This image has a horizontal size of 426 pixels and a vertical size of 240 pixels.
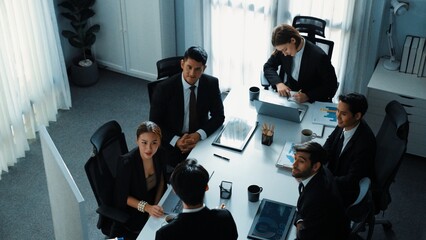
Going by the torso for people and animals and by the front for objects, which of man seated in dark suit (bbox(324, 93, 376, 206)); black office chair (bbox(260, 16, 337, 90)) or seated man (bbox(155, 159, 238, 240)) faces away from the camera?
the seated man

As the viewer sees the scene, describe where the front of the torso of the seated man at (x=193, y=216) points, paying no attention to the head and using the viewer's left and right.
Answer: facing away from the viewer

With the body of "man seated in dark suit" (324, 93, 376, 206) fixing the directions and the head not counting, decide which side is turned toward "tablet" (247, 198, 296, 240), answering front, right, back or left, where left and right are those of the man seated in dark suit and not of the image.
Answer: front

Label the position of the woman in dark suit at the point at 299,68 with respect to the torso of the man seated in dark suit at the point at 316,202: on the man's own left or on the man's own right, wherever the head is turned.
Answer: on the man's own right

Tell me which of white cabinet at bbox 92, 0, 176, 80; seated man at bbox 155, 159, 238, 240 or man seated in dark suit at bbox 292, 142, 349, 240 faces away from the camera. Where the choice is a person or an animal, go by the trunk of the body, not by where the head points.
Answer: the seated man

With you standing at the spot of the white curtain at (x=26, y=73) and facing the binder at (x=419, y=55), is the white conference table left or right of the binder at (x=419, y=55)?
right

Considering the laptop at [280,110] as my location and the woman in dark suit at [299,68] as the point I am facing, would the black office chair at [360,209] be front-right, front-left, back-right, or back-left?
back-right

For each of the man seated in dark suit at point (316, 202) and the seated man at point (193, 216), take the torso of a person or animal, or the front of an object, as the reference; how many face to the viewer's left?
1

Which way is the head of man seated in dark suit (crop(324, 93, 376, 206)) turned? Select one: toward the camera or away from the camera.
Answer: toward the camera

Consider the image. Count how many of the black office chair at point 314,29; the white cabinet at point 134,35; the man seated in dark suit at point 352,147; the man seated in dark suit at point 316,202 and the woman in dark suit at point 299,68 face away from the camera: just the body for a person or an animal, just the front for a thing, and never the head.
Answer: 0

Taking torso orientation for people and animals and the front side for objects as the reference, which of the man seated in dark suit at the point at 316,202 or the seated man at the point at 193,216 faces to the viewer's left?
the man seated in dark suit

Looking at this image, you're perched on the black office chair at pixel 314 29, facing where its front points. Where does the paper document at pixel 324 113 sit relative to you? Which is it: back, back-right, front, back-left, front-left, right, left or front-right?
front-left

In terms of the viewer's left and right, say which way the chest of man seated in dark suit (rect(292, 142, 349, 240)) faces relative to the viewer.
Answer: facing to the left of the viewer

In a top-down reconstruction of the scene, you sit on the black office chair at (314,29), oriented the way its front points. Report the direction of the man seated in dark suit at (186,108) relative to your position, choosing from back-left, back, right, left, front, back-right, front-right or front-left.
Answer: front

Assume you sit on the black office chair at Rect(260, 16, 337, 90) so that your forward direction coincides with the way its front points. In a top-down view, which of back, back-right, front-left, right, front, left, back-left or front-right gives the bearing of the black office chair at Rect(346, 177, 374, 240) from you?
front-left

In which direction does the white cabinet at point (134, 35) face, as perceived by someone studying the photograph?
facing the viewer and to the left of the viewer

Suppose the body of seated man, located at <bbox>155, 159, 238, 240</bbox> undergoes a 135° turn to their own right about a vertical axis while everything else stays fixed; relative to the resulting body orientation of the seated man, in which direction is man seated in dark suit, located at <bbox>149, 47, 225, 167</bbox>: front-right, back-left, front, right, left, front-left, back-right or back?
back-left

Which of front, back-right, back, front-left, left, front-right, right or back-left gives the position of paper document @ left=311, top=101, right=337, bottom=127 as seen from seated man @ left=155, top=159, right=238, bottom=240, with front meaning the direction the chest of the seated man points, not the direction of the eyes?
front-right
